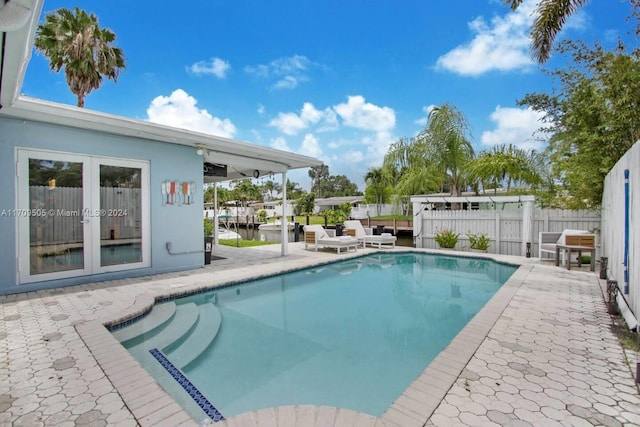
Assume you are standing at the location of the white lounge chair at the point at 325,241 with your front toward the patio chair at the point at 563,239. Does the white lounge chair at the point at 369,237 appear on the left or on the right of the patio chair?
left

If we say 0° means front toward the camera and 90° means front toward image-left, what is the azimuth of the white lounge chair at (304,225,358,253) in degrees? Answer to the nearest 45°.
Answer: approximately 315°

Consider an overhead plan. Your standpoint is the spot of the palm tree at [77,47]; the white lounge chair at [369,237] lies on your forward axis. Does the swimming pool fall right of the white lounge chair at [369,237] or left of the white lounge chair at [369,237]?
right

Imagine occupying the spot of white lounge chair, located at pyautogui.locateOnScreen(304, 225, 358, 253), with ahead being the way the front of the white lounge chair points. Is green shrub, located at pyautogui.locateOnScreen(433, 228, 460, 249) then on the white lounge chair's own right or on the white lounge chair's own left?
on the white lounge chair's own left

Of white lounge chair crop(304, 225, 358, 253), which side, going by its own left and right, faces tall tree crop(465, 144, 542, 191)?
left

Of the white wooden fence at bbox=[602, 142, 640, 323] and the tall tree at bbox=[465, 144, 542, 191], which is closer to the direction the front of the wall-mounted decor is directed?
the white wooden fence

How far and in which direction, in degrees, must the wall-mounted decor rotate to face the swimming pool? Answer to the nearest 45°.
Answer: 0° — it already faces it

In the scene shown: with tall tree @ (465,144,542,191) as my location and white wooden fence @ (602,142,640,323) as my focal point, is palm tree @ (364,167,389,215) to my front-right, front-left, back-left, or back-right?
back-right
